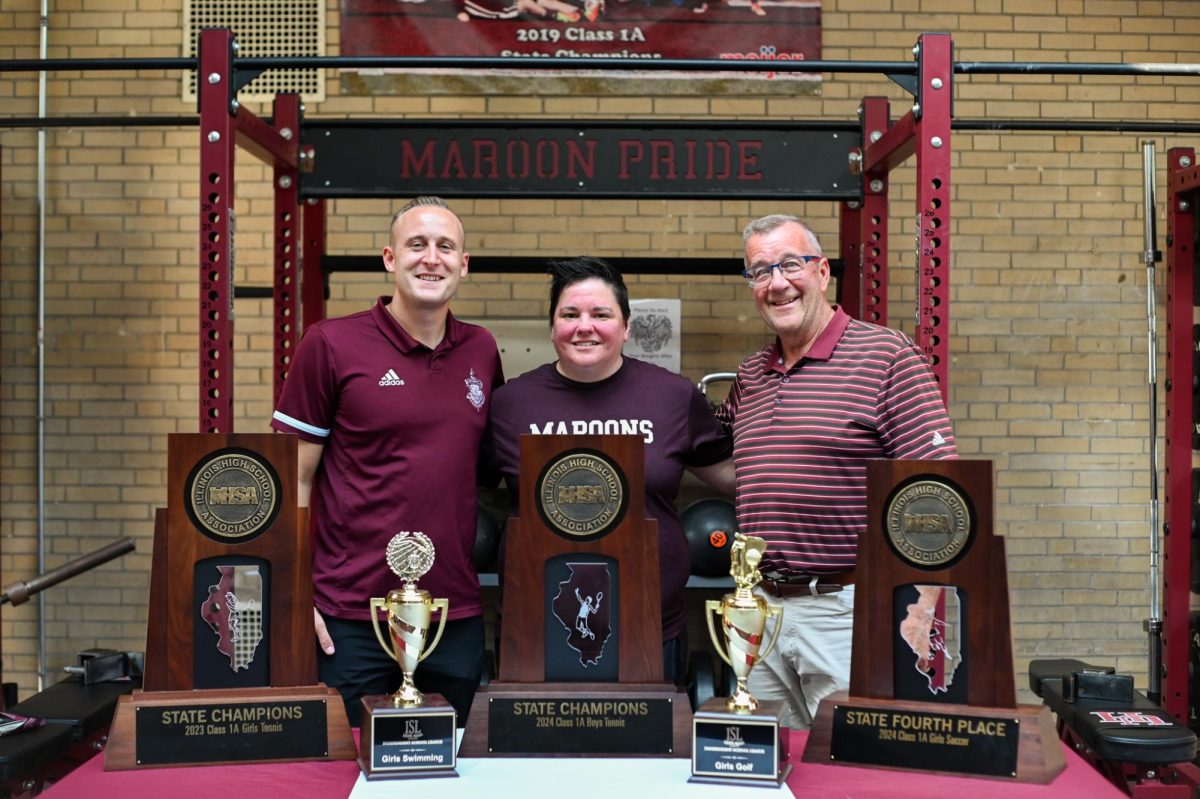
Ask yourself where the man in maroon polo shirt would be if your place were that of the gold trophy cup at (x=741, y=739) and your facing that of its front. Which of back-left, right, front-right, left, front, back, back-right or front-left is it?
back-right

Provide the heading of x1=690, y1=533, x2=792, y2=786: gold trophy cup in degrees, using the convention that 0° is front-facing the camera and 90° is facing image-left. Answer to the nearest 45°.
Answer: approximately 0°

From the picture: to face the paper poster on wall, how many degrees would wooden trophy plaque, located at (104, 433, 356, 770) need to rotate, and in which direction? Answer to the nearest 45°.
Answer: approximately 135° to its left

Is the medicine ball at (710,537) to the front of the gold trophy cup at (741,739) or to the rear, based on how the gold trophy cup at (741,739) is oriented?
to the rear
